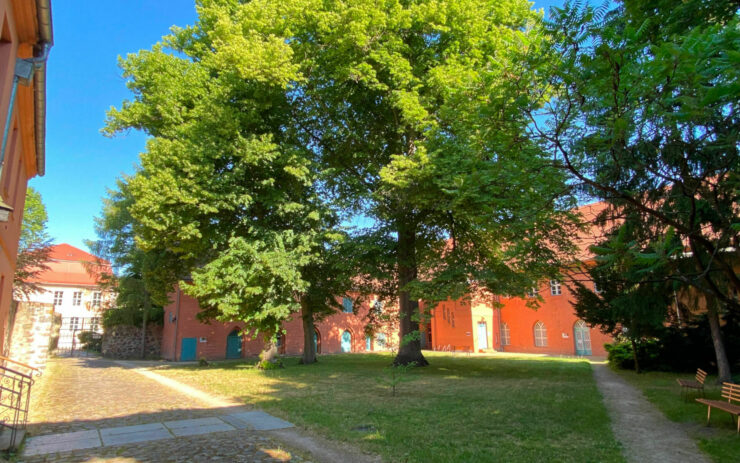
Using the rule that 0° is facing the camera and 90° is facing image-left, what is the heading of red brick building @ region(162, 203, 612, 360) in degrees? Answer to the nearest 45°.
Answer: approximately 0°

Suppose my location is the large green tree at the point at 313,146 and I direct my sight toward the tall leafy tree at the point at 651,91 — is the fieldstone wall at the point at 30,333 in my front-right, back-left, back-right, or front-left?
back-right

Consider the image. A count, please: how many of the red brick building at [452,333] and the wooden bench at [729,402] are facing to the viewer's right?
0

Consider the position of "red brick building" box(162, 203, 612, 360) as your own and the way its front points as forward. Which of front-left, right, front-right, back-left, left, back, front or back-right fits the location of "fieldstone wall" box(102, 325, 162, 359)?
right

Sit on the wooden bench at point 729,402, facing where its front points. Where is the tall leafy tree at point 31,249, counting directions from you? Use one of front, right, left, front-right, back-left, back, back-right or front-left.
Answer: front-right

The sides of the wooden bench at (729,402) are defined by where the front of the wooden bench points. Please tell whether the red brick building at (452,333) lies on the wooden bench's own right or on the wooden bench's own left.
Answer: on the wooden bench's own right

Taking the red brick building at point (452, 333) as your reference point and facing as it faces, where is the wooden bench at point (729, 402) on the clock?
The wooden bench is roughly at 12 o'clock from the red brick building.

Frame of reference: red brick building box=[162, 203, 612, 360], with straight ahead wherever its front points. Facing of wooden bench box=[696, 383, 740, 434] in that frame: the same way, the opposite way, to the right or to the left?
to the right
